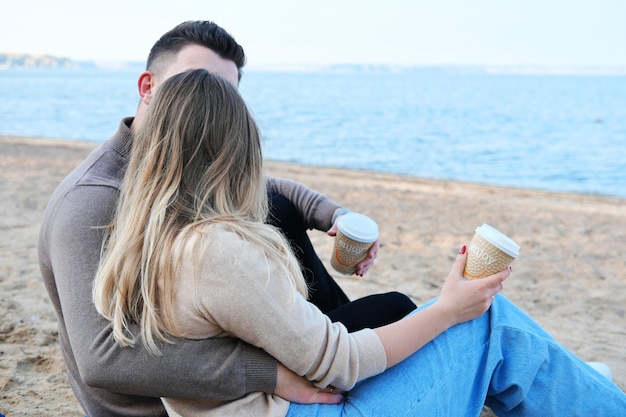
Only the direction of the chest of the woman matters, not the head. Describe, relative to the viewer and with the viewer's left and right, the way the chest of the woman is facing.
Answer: facing away from the viewer and to the right of the viewer
